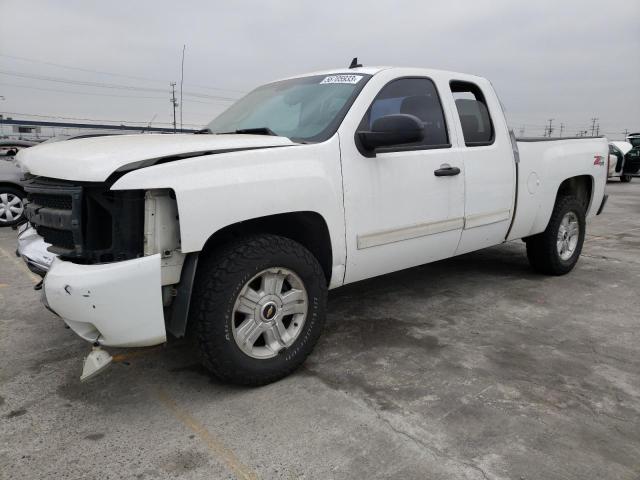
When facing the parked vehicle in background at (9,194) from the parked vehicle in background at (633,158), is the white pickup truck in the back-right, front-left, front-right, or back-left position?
front-left

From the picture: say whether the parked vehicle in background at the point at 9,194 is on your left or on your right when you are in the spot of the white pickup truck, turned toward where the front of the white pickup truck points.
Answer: on your right

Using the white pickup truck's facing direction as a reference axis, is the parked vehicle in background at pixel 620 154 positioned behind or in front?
behind

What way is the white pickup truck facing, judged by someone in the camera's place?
facing the viewer and to the left of the viewer
